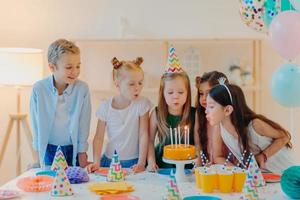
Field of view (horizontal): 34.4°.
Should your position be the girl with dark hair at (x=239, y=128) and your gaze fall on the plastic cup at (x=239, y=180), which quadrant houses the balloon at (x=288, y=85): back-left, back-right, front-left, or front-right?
back-left

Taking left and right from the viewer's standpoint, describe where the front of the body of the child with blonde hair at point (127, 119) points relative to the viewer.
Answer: facing the viewer

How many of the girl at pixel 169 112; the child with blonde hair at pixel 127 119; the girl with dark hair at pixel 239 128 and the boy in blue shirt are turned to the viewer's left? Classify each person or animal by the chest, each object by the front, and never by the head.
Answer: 1

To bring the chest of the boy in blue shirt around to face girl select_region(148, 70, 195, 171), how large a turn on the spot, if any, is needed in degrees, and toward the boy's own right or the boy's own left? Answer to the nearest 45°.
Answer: approximately 90° to the boy's own left

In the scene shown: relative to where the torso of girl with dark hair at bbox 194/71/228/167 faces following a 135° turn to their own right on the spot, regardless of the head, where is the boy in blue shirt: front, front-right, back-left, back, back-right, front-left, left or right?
left

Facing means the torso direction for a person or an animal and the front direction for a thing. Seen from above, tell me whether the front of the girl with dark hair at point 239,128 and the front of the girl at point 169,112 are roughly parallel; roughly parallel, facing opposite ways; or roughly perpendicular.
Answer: roughly perpendicular

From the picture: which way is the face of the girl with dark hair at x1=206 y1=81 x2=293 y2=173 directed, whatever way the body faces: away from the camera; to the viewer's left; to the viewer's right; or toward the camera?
to the viewer's left

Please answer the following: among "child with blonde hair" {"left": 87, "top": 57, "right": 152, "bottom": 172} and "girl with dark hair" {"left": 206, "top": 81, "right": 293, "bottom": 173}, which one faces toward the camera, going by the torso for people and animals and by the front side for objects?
the child with blonde hair

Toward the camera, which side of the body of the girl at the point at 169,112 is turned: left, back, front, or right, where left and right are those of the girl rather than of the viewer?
front

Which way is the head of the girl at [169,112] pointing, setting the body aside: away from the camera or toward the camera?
toward the camera

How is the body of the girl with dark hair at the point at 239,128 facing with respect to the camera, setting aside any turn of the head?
to the viewer's left

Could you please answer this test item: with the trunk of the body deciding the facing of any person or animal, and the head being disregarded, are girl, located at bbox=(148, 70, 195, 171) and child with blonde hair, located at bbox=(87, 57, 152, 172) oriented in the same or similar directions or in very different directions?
same or similar directions
